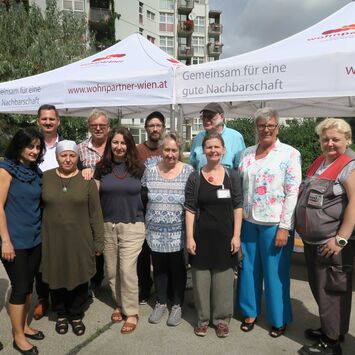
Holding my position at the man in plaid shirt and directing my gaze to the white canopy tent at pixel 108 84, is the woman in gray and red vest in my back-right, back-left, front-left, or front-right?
back-right

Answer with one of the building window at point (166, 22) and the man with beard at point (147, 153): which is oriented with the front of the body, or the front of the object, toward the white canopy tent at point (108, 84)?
the building window

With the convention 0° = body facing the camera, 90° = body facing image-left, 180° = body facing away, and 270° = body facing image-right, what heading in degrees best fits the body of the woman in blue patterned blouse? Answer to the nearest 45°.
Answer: approximately 0°

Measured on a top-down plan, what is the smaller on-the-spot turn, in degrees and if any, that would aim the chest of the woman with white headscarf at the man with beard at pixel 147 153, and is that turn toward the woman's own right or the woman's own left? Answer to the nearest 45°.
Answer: approximately 135° to the woman's own left

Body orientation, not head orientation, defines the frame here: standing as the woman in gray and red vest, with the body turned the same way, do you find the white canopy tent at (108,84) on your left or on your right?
on your right

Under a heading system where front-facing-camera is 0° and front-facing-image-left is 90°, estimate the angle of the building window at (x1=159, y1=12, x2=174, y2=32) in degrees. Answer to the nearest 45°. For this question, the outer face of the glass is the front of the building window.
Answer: approximately 0°

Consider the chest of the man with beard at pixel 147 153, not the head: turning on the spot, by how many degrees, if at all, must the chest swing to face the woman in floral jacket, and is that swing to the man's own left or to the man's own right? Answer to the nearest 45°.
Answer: approximately 45° to the man's own left

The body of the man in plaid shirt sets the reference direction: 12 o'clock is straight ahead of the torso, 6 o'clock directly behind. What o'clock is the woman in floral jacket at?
The woman in floral jacket is roughly at 10 o'clock from the man in plaid shirt.

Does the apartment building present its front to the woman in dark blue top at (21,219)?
yes

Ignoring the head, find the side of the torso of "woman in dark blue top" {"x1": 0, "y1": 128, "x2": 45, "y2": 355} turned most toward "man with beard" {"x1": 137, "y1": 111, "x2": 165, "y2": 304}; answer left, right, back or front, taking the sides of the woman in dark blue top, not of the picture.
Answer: left
